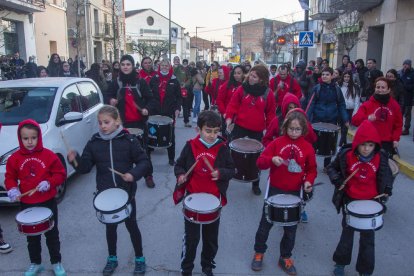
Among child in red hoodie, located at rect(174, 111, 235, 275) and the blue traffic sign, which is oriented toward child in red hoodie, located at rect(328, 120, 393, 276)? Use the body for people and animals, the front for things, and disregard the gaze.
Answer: the blue traffic sign

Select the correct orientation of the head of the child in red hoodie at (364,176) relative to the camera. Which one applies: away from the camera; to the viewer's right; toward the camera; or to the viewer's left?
toward the camera

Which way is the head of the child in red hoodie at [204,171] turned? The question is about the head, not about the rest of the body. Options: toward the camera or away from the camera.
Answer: toward the camera

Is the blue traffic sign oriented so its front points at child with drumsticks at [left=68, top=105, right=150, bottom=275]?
yes

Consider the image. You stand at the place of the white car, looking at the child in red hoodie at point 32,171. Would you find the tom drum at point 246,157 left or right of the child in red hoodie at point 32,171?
left

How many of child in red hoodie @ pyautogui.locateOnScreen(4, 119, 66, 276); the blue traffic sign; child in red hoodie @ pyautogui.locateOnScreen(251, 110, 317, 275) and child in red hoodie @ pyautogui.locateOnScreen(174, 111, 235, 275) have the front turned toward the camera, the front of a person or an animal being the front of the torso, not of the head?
4

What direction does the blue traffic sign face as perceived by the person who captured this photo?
facing the viewer

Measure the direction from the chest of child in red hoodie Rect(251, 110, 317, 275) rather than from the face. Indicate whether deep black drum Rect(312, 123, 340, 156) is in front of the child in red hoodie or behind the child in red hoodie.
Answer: behind

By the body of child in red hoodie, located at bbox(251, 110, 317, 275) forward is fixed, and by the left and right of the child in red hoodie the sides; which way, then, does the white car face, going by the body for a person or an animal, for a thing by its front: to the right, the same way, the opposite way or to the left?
the same way

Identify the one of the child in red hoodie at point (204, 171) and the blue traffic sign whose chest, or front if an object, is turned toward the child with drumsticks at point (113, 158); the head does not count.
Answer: the blue traffic sign

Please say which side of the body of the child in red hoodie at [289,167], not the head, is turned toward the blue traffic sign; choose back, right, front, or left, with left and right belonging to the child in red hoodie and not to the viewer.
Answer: back

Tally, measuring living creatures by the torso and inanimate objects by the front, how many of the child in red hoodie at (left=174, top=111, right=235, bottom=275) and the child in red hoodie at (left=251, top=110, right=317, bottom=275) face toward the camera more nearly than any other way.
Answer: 2

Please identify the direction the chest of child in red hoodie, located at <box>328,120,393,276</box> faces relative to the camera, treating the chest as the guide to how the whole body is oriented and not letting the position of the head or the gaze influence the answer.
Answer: toward the camera

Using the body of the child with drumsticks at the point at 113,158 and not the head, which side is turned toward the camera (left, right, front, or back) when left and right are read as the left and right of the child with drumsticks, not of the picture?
front

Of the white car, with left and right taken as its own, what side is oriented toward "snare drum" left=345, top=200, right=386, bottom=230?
left

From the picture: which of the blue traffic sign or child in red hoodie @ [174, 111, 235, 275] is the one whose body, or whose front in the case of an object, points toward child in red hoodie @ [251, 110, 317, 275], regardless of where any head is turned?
the blue traffic sign

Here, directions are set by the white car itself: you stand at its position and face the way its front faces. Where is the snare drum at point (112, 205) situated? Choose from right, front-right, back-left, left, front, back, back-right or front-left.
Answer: front-left

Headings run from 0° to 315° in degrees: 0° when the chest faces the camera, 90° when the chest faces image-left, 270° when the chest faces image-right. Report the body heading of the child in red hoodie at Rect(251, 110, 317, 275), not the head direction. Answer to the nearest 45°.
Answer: approximately 0°

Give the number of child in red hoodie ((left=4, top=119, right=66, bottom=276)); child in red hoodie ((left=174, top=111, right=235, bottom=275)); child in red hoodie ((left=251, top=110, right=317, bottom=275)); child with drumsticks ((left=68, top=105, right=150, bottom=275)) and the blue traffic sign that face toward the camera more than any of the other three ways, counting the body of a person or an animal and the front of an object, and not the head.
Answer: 5

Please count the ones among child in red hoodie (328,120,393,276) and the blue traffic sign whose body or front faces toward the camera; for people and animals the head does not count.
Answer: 2
